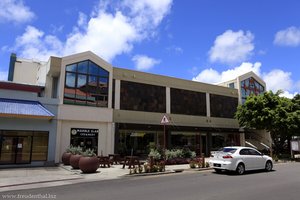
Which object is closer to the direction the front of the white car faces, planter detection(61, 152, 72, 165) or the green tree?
the green tree

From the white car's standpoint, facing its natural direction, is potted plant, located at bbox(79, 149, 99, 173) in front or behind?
behind

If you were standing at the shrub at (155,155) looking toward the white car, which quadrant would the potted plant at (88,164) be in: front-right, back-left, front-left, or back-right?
back-right

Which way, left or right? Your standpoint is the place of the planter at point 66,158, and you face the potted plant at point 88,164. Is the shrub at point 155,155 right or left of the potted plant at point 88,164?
left

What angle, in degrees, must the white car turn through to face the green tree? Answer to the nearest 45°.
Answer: approximately 45° to its left

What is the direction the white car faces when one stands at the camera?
facing away from the viewer and to the right of the viewer

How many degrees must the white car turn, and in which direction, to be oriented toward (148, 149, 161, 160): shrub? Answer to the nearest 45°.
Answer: approximately 135° to its left

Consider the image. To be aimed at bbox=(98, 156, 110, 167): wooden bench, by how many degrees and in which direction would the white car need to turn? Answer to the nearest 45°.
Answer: approximately 135° to its left
